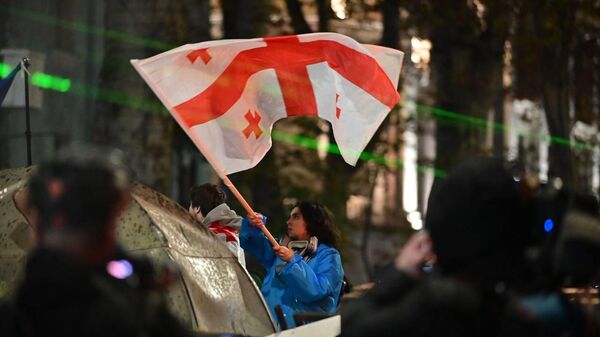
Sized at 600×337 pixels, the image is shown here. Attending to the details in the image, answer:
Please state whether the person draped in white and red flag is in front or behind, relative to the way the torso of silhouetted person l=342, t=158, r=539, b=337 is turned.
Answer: in front

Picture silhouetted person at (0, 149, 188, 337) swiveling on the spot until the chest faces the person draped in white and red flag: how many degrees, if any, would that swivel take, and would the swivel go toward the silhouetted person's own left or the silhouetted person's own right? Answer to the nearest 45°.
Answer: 0° — they already face them

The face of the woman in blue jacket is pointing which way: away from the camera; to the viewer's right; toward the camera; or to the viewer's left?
to the viewer's left

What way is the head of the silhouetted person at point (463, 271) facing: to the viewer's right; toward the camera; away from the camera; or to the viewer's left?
away from the camera

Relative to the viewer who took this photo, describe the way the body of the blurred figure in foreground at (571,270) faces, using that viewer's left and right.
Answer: facing away from the viewer

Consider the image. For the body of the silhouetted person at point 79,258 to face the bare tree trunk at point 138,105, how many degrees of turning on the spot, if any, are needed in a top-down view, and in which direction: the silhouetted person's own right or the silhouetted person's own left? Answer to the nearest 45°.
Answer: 0° — they already face it

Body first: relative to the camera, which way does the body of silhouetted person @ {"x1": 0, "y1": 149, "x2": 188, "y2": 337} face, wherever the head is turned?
away from the camera

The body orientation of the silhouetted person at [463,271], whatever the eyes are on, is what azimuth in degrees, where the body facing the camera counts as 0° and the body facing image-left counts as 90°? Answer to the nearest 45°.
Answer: approximately 135°
